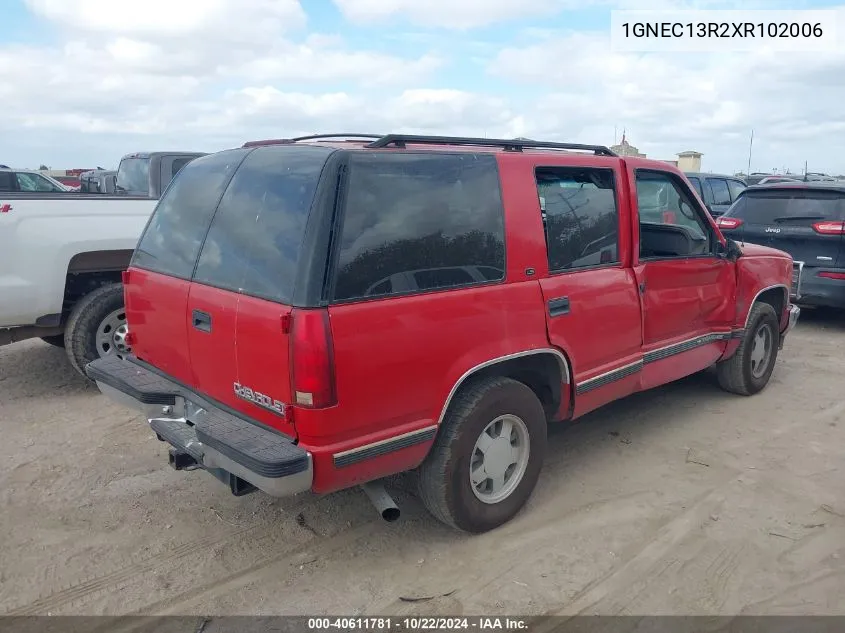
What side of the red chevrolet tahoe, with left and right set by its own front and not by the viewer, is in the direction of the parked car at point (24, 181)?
left

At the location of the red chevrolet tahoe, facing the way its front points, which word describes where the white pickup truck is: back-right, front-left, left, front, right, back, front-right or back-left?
left

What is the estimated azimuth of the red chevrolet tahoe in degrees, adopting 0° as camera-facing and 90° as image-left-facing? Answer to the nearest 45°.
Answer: approximately 225°

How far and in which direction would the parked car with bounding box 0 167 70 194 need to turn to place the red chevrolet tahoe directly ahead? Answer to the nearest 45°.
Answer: approximately 90° to its right

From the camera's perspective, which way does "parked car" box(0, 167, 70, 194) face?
to the viewer's right

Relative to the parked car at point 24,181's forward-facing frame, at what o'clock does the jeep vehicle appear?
The jeep vehicle is roughly at 2 o'clock from the parked car.

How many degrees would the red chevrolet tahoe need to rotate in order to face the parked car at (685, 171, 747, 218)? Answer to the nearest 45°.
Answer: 0° — it already faces it

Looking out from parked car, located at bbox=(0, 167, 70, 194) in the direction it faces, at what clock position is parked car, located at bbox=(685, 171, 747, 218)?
parked car, located at bbox=(685, 171, 747, 218) is roughly at 1 o'clock from parked car, located at bbox=(0, 167, 70, 194).

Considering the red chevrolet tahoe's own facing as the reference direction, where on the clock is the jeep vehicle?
The jeep vehicle is roughly at 12 o'clock from the red chevrolet tahoe.

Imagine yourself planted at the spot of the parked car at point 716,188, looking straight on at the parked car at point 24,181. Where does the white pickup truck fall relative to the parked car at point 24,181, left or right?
left

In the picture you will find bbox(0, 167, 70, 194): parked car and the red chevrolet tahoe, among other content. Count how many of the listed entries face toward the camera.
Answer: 0
